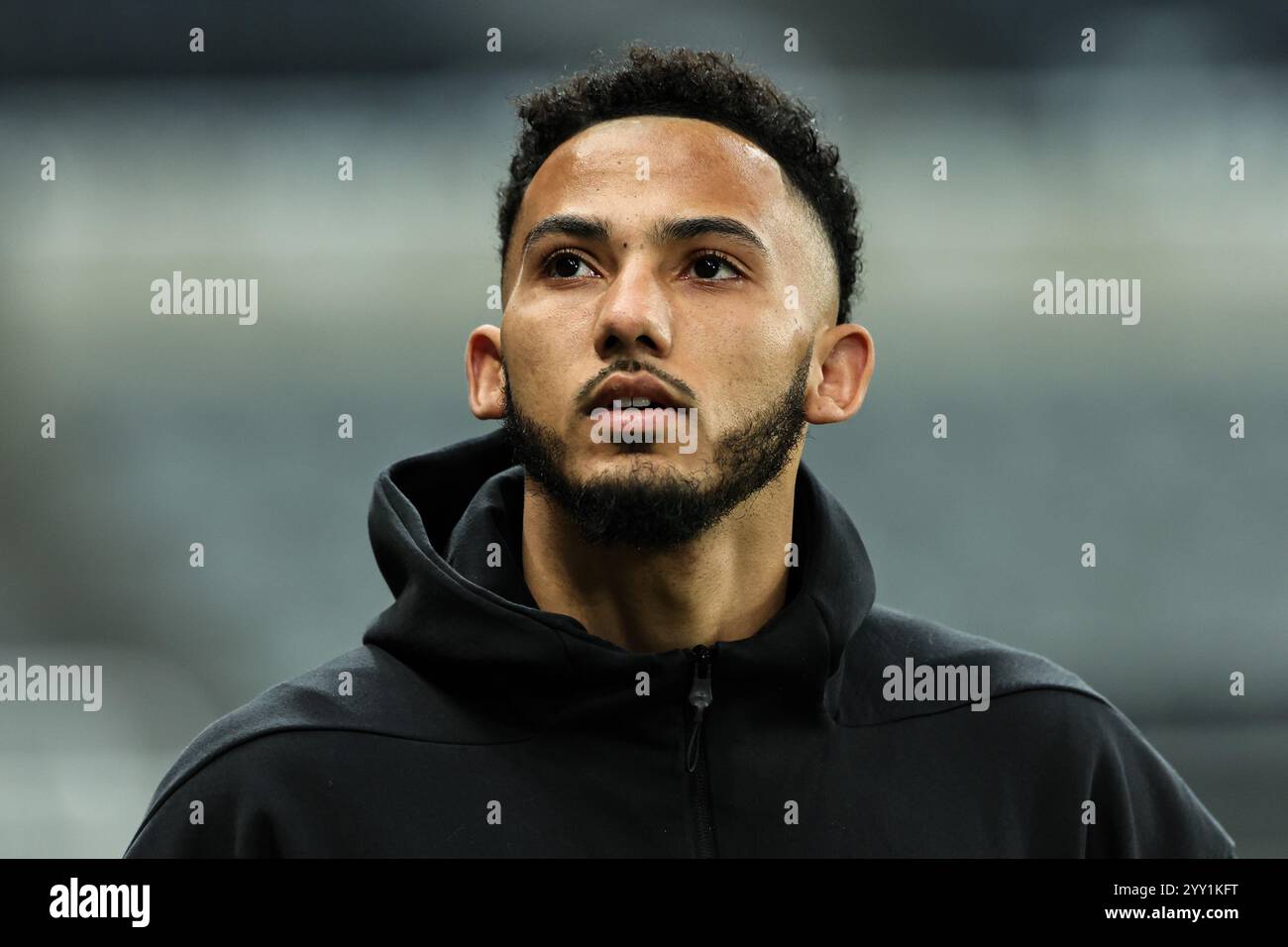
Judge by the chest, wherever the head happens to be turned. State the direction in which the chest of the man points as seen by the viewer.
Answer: toward the camera
